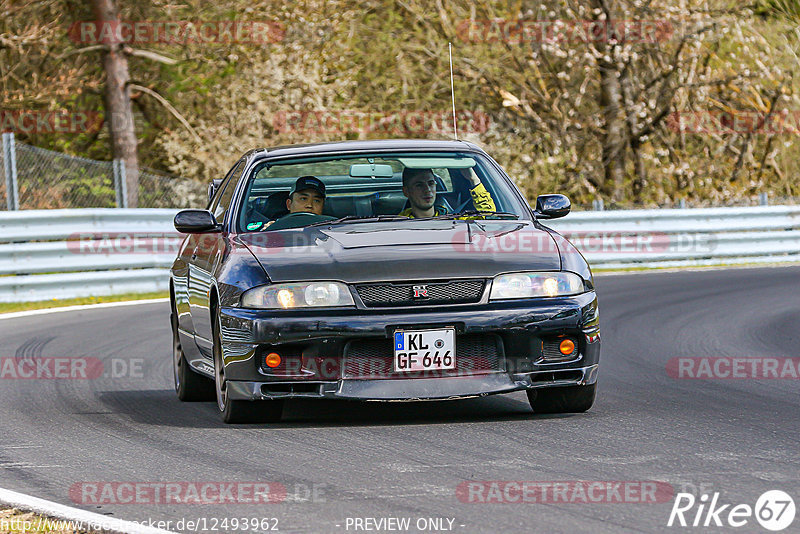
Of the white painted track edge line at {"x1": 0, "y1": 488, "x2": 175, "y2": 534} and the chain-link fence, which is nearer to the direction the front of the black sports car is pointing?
the white painted track edge line

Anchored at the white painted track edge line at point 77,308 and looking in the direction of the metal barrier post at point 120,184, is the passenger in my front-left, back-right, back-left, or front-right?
back-right

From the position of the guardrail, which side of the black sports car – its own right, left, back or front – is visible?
back

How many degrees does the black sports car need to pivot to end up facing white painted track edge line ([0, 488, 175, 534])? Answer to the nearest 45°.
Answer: approximately 45° to its right

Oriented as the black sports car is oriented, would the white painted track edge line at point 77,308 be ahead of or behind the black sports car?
behind

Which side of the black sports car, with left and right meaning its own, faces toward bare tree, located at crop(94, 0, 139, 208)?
back

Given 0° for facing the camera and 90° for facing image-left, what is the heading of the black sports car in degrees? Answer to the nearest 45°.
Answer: approximately 0°

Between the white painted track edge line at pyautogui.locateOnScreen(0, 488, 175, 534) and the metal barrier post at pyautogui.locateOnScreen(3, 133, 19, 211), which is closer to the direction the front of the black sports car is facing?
the white painted track edge line

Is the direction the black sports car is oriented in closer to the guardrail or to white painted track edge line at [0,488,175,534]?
the white painted track edge line
